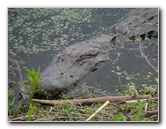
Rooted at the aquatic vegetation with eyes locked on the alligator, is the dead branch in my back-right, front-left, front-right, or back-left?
front-right

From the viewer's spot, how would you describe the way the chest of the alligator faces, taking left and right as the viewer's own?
facing the viewer and to the left of the viewer

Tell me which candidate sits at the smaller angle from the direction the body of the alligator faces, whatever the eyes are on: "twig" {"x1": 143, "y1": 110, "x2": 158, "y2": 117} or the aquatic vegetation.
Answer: the aquatic vegetation

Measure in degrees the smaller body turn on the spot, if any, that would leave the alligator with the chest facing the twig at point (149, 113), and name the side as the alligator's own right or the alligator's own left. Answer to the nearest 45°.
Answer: approximately 90° to the alligator's own left

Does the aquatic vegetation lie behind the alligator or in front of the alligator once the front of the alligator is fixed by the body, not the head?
in front
